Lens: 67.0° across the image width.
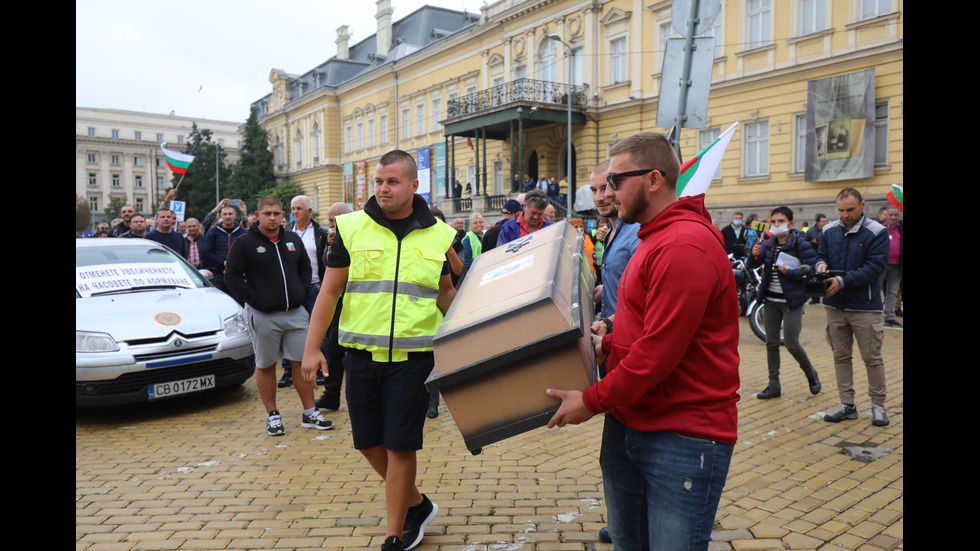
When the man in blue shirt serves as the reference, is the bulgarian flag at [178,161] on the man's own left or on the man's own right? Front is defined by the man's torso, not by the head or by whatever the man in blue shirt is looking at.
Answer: on the man's own right

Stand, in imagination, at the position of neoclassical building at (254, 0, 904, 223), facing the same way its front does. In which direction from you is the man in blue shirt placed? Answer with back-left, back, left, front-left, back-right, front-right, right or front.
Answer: front-left

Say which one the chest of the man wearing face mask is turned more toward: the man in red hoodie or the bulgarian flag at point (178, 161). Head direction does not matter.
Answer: the man in red hoodie

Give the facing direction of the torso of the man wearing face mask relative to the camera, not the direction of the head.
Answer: toward the camera

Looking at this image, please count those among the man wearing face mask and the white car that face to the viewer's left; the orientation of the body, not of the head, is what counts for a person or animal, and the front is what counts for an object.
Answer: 0

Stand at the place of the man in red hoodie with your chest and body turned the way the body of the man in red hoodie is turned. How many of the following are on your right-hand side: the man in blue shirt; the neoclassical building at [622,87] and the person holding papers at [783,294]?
3

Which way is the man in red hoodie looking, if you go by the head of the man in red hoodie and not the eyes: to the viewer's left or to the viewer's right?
to the viewer's left

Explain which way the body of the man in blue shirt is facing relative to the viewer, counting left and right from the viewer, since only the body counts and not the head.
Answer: facing the viewer and to the left of the viewer

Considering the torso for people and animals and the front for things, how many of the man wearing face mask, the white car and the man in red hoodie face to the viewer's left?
1

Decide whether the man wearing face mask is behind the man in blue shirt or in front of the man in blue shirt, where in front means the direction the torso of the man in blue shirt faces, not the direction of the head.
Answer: behind

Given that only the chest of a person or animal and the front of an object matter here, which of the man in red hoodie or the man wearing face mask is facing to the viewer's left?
the man in red hoodie

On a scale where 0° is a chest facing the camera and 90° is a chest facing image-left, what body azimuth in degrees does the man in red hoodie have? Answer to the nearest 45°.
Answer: approximately 90°

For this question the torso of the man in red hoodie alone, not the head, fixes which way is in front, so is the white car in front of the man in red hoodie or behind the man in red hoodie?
in front
